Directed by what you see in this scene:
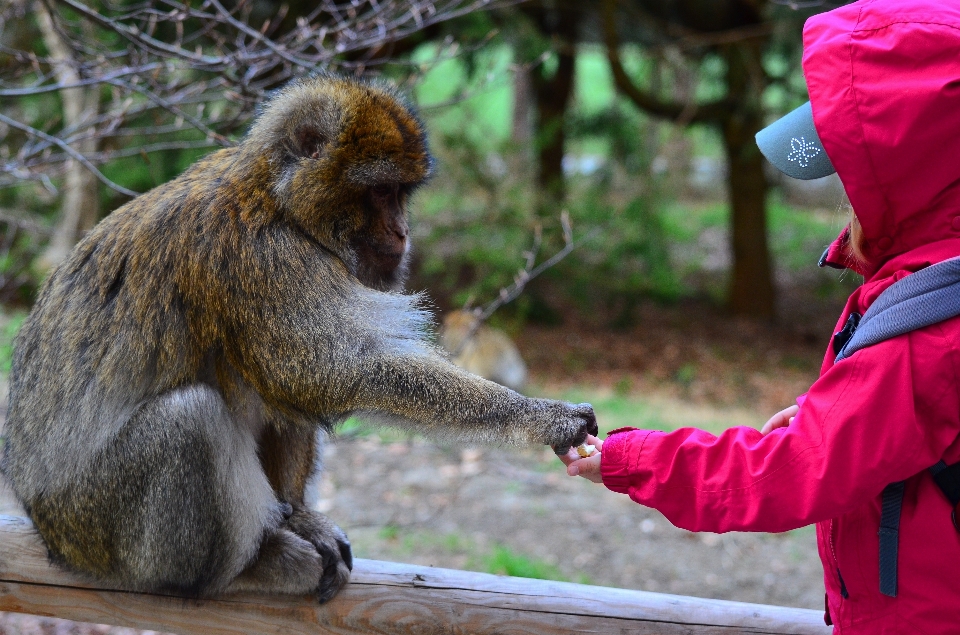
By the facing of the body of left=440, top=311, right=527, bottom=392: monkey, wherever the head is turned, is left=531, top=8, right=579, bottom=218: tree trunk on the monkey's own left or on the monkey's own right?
on the monkey's own right

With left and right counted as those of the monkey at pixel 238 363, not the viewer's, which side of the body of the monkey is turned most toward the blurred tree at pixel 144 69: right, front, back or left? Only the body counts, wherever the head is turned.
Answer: left

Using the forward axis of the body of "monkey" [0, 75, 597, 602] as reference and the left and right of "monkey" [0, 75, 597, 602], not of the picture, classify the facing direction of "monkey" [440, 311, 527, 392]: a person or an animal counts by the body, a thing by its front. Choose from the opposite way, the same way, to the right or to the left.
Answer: the opposite way

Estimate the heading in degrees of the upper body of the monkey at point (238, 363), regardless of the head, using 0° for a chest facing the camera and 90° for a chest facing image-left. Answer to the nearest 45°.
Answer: approximately 270°

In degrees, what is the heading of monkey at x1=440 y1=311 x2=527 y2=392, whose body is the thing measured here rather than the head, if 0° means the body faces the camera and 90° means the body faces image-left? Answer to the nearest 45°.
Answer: approximately 90°

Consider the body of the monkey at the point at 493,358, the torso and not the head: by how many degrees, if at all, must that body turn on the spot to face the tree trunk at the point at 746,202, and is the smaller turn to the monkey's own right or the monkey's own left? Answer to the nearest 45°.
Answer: approximately 135° to the monkey's own right

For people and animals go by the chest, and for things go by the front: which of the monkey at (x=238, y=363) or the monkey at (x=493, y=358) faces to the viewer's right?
the monkey at (x=238, y=363)

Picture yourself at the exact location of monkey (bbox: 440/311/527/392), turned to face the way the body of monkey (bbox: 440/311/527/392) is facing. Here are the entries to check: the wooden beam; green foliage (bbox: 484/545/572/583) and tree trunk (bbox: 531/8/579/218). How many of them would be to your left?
2

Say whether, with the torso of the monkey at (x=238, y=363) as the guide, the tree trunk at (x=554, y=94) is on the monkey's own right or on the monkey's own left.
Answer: on the monkey's own left

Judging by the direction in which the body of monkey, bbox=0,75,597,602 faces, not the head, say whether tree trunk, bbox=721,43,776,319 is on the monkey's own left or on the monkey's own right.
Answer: on the monkey's own left

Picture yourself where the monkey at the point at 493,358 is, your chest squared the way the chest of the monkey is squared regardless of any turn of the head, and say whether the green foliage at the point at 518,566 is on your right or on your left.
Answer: on your left
